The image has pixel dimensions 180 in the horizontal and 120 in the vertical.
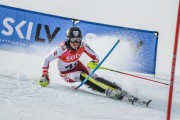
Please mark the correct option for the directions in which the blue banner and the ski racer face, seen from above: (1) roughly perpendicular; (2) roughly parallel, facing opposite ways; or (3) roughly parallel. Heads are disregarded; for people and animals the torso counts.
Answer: roughly parallel

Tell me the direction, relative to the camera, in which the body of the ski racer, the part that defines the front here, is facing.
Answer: toward the camera

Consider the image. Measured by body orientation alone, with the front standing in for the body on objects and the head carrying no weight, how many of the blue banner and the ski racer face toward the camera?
2
